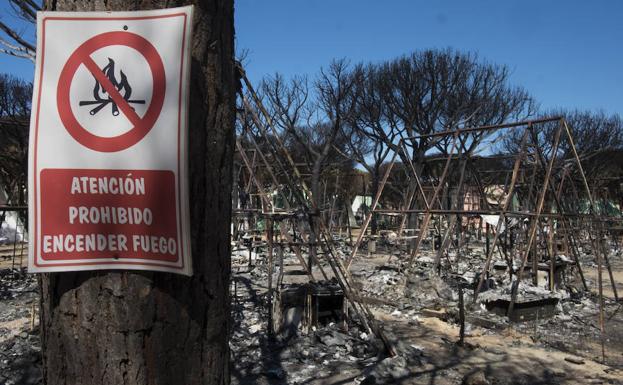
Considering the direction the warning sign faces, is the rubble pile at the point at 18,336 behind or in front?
behind

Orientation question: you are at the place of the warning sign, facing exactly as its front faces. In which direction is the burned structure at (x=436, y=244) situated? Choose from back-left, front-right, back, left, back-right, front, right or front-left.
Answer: back-left

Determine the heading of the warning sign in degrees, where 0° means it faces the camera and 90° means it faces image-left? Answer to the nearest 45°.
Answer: approximately 0°
